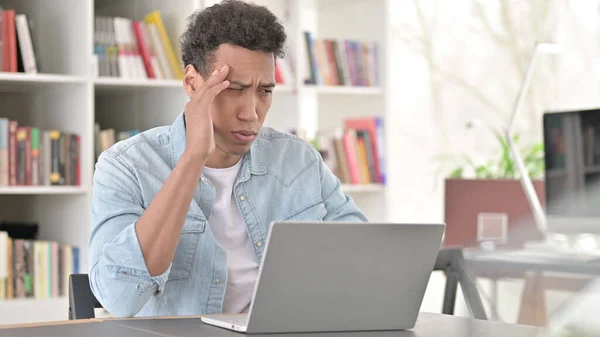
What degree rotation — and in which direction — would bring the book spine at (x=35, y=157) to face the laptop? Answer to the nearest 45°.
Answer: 0° — it already faces it

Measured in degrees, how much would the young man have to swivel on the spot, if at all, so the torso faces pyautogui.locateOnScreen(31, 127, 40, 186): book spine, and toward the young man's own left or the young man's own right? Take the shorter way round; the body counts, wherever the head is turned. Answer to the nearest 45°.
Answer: approximately 180°

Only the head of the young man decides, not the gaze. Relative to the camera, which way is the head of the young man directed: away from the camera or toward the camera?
toward the camera

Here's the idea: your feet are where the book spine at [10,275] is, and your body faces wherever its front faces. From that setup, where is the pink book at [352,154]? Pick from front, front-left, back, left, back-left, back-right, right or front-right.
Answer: left

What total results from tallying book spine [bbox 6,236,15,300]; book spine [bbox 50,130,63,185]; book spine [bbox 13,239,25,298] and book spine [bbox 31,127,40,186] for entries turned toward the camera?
4

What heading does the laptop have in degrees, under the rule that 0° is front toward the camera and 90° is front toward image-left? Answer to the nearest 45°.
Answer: approximately 135°

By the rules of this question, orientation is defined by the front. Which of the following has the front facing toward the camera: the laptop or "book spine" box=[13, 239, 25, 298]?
the book spine

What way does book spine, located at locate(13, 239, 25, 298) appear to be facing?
toward the camera

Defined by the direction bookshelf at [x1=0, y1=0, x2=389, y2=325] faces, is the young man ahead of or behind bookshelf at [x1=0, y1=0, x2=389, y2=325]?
ahead

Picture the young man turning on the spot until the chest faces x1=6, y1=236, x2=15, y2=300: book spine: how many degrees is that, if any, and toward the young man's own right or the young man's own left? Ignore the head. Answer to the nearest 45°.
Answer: approximately 180°

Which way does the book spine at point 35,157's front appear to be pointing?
toward the camera

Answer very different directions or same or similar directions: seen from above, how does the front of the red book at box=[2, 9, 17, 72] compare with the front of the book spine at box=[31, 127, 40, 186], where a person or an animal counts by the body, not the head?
same or similar directions

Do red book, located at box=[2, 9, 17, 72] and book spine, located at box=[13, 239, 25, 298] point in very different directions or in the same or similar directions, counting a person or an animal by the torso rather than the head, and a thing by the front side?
same or similar directions

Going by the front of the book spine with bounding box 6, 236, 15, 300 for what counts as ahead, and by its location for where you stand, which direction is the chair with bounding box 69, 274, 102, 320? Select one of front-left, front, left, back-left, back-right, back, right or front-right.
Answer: front

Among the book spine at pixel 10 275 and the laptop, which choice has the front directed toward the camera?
the book spine

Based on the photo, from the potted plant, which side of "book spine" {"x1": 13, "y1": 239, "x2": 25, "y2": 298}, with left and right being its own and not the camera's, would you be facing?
left
